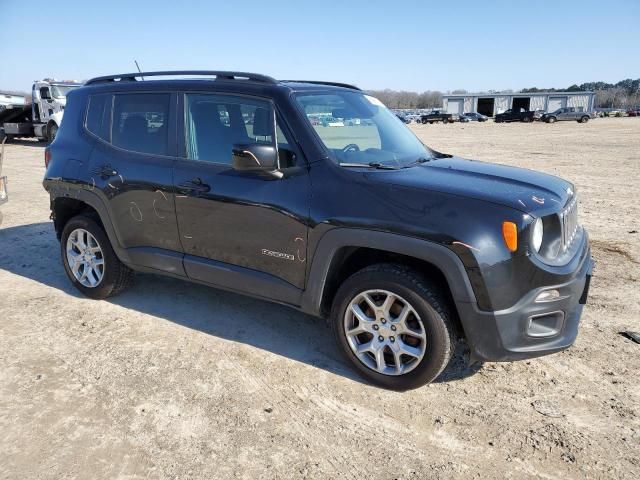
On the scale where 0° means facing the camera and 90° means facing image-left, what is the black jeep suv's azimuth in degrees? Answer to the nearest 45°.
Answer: approximately 315°

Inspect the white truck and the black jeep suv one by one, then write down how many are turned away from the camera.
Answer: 0

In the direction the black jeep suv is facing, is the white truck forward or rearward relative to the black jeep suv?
rearward

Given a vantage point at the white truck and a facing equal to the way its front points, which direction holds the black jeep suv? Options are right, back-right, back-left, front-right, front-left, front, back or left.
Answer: front-right

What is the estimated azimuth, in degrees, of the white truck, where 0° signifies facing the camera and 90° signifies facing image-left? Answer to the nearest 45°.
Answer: approximately 315°
